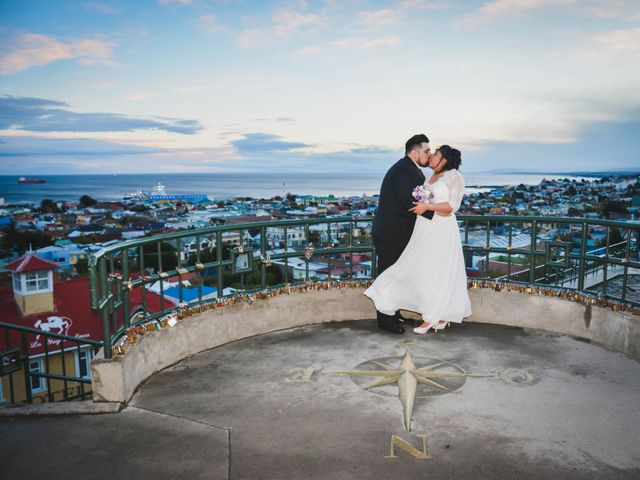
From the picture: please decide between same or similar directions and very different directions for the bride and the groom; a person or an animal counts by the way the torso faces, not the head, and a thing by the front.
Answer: very different directions

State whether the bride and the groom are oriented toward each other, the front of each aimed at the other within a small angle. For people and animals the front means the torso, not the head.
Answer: yes

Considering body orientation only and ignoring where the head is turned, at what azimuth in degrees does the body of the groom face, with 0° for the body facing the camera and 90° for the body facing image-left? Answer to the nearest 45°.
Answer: approximately 270°

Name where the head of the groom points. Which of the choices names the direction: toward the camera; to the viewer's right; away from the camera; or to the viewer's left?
to the viewer's right

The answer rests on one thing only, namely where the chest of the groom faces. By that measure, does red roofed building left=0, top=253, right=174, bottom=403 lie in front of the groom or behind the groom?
behind

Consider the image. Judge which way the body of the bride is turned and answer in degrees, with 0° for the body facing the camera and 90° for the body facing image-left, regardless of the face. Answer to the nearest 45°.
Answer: approximately 90°

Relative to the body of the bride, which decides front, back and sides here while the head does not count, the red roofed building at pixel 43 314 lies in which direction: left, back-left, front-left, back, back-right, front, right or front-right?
front-right
